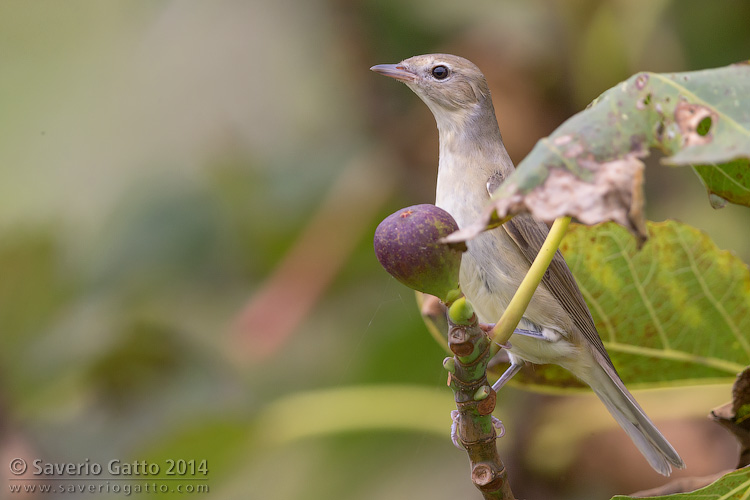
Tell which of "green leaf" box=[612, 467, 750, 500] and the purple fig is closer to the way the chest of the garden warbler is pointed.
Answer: the purple fig

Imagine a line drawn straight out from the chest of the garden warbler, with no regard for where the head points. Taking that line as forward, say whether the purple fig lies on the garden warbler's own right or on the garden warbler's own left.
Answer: on the garden warbler's own left

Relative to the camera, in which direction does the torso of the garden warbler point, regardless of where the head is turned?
to the viewer's left

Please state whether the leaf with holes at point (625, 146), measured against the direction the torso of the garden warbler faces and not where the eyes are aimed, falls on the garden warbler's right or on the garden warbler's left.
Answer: on the garden warbler's left

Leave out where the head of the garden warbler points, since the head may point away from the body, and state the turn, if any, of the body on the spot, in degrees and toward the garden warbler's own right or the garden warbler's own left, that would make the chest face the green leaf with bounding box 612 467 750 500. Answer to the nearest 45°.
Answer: approximately 135° to the garden warbler's own left
